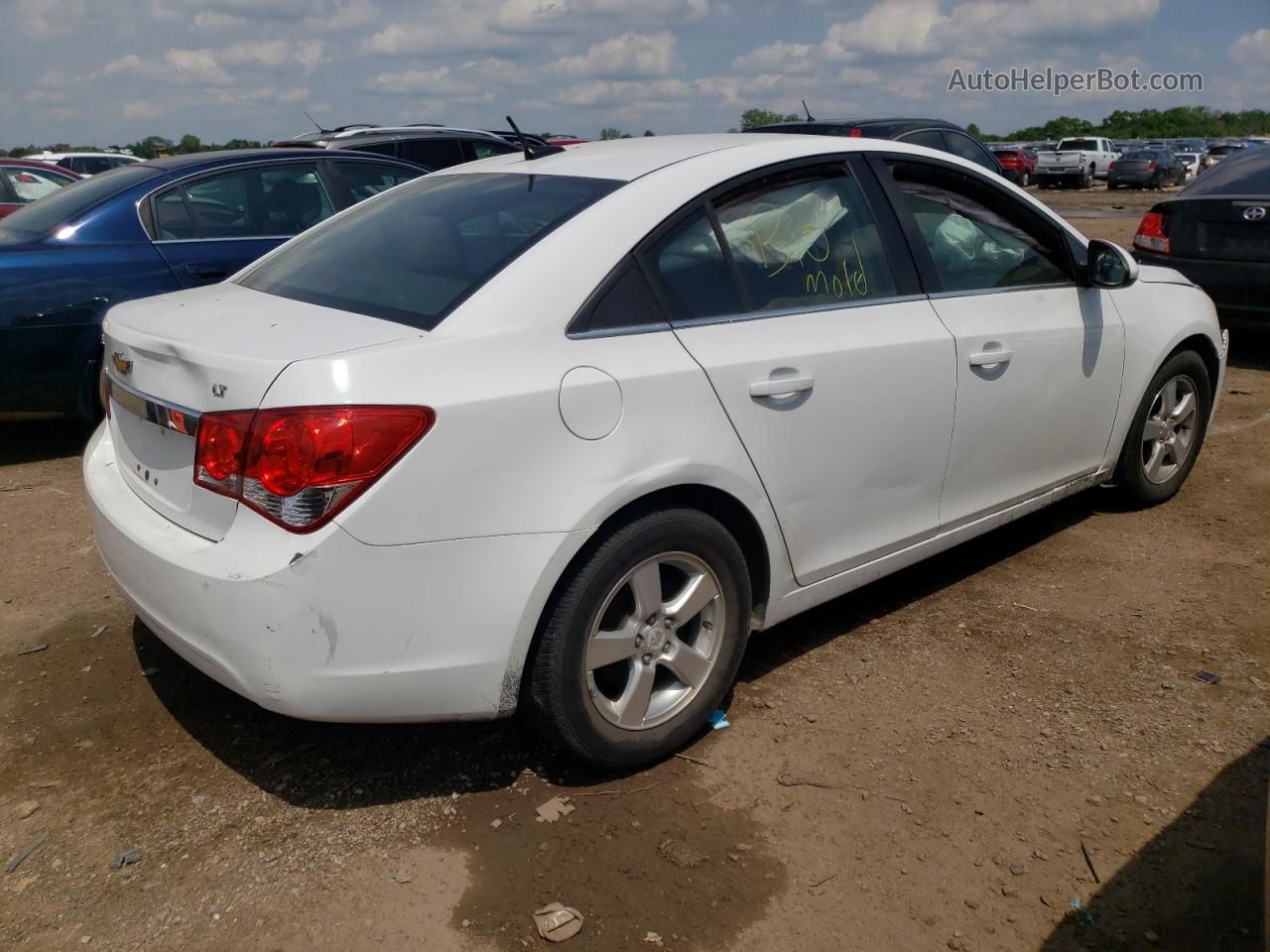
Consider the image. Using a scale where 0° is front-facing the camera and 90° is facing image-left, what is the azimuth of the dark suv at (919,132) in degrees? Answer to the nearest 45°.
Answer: approximately 225°

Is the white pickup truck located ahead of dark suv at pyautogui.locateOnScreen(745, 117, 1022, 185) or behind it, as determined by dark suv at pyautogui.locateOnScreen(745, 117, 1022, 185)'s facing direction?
ahead

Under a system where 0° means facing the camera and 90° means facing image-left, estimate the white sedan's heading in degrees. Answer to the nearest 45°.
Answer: approximately 225°

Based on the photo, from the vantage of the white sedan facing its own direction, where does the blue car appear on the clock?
The blue car is roughly at 9 o'clock from the white sedan.

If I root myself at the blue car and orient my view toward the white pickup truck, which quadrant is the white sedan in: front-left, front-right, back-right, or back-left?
back-right

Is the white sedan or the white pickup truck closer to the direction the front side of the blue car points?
the white pickup truck
